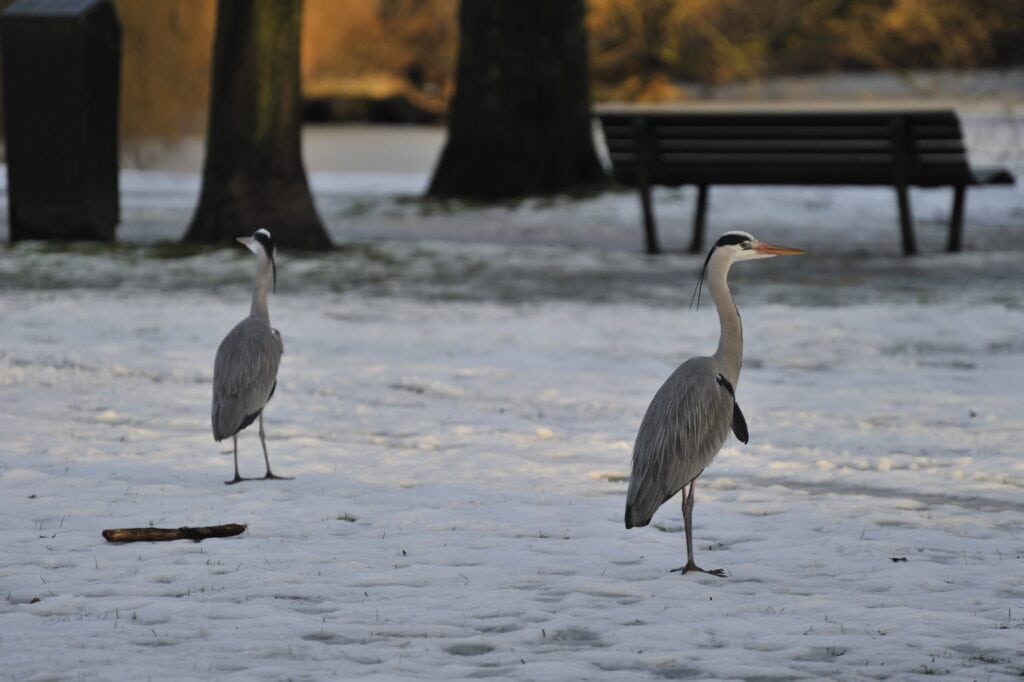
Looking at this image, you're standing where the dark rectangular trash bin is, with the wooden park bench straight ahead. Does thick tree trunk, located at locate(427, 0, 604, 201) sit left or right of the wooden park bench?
left

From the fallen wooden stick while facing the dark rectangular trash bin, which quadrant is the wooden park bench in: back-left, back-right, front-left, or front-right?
front-right

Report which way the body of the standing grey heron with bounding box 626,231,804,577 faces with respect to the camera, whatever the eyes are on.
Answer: to the viewer's right

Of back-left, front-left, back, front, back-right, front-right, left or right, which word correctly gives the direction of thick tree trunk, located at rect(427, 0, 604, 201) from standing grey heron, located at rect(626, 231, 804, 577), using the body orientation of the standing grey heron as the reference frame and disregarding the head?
left

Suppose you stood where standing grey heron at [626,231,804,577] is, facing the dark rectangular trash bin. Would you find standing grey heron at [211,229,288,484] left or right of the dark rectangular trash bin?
left

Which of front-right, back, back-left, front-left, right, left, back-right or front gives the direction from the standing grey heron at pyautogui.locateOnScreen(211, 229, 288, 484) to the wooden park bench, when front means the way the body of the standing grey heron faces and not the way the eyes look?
front

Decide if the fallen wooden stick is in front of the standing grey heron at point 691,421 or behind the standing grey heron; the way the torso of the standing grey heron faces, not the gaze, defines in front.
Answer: behind

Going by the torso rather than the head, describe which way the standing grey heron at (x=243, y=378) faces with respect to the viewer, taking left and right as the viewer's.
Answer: facing away from the viewer and to the right of the viewer

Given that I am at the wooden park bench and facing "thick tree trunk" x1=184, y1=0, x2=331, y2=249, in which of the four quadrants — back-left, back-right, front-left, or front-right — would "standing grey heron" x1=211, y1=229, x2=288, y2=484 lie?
front-left

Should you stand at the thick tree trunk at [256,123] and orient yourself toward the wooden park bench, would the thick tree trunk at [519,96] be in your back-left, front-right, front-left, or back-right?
front-left

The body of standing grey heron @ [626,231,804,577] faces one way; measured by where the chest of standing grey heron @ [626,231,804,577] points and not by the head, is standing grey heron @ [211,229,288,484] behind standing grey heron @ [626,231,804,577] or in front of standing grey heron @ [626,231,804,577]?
behind

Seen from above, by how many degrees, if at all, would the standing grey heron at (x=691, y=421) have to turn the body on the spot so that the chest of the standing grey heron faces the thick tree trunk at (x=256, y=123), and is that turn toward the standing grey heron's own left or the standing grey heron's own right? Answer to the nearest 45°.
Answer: approximately 135° to the standing grey heron's own left

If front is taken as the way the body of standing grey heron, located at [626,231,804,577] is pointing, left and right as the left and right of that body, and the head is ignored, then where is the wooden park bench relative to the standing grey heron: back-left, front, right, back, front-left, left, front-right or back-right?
left

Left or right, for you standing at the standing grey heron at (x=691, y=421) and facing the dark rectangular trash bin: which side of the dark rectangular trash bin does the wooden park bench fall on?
right
